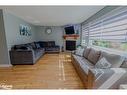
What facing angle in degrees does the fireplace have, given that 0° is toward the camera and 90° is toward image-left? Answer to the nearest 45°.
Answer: approximately 0°

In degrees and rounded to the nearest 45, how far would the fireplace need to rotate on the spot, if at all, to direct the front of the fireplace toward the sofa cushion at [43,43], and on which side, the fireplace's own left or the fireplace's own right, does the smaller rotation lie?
approximately 90° to the fireplace's own right
